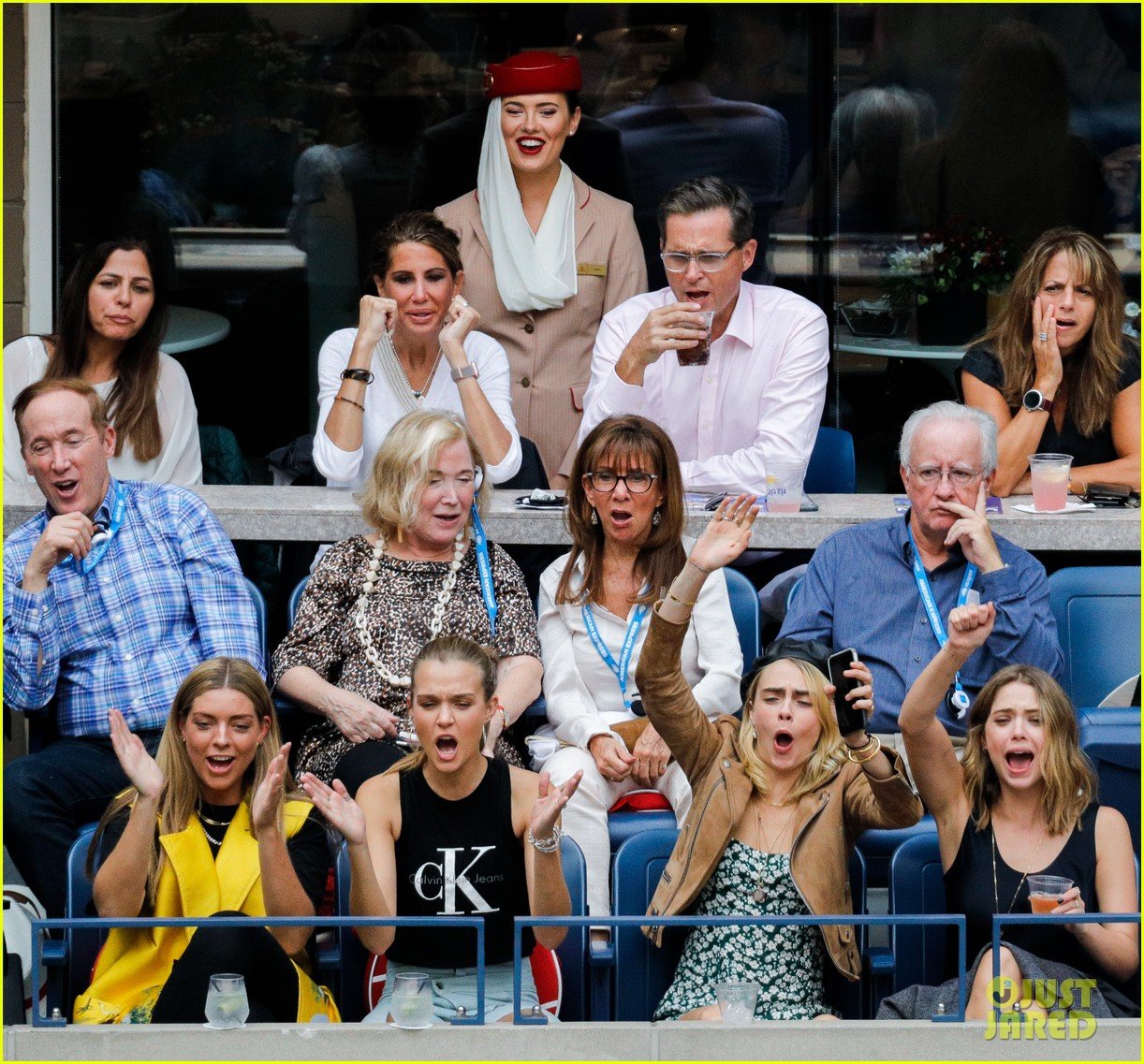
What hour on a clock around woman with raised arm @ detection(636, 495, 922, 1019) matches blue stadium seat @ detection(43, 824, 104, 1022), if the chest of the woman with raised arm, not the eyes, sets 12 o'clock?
The blue stadium seat is roughly at 3 o'clock from the woman with raised arm.

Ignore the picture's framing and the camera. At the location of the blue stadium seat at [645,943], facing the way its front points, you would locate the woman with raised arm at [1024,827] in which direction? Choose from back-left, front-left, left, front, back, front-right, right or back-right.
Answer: left

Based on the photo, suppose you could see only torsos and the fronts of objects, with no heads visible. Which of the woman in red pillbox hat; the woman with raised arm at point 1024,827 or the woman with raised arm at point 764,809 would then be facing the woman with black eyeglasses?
the woman in red pillbox hat

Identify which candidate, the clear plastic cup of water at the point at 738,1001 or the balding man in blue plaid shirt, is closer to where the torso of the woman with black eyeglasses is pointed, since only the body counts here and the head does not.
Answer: the clear plastic cup of water

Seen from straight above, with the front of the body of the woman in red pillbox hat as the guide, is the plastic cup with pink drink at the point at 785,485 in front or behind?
in front

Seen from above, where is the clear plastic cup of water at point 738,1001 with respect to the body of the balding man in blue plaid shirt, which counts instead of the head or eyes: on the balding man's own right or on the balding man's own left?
on the balding man's own left

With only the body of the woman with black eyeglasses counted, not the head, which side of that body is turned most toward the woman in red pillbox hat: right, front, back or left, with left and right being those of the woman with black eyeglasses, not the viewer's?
back

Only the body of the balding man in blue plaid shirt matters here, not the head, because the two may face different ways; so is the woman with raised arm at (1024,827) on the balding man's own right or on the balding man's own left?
on the balding man's own left
